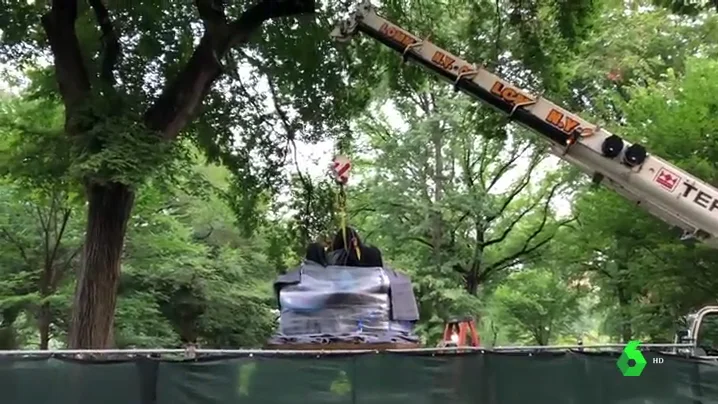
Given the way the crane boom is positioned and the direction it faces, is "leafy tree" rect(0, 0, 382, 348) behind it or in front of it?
in front

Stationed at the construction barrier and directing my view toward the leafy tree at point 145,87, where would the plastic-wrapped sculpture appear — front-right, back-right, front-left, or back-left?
front-right

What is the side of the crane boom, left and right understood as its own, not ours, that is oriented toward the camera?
left

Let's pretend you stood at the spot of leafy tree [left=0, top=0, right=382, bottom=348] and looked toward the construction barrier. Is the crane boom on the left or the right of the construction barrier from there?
left

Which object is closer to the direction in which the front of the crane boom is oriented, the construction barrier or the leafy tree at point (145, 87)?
the leafy tree

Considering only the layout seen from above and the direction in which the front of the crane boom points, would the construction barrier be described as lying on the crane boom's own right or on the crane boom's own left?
on the crane boom's own left
